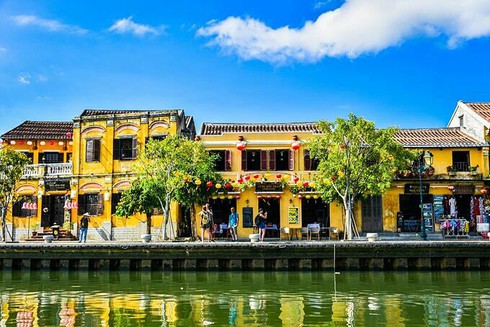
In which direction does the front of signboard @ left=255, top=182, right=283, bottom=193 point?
toward the camera

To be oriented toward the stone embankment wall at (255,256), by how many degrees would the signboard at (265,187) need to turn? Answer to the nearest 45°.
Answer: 0° — it already faces it

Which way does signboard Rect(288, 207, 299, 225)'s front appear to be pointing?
toward the camera

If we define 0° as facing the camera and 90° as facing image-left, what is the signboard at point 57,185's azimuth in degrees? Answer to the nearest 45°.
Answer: approximately 0°

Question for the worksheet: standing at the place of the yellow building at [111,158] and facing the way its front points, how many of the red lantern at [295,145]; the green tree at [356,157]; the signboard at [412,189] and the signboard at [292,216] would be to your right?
0

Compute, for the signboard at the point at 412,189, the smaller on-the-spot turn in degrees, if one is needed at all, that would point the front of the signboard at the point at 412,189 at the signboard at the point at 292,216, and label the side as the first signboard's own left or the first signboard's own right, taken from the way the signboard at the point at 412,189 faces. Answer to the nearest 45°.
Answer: approximately 90° to the first signboard's own right

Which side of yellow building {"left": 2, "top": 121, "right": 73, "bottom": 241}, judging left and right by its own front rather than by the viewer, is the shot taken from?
front

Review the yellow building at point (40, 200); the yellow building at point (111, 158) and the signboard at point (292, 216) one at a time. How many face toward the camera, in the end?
3

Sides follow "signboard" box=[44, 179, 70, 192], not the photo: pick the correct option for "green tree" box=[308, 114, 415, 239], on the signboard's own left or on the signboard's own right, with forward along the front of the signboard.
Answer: on the signboard's own left

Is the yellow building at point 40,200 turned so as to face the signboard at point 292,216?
no

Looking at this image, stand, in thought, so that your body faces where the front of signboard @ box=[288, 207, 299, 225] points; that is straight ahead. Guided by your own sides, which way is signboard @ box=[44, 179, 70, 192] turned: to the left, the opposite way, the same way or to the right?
the same way

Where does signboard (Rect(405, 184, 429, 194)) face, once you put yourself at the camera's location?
facing the viewer

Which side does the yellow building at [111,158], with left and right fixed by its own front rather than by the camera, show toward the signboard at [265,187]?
left

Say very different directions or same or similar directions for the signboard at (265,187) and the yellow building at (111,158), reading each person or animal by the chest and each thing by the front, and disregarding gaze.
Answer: same or similar directions

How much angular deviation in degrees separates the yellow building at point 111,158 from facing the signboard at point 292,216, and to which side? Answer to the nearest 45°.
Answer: approximately 90° to its left

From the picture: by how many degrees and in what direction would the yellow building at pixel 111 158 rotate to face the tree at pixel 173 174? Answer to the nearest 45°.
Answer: approximately 45° to its left

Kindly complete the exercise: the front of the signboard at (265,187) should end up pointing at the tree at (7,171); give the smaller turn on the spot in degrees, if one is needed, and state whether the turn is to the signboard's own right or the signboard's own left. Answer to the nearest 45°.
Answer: approximately 90° to the signboard's own right

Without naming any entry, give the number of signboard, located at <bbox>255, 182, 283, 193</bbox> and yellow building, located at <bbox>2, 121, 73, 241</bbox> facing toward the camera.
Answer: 2

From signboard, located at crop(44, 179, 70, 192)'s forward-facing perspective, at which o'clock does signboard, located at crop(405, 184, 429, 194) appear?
signboard, located at crop(405, 184, 429, 194) is roughly at 10 o'clock from signboard, located at crop(44, 179, 70, 192).
